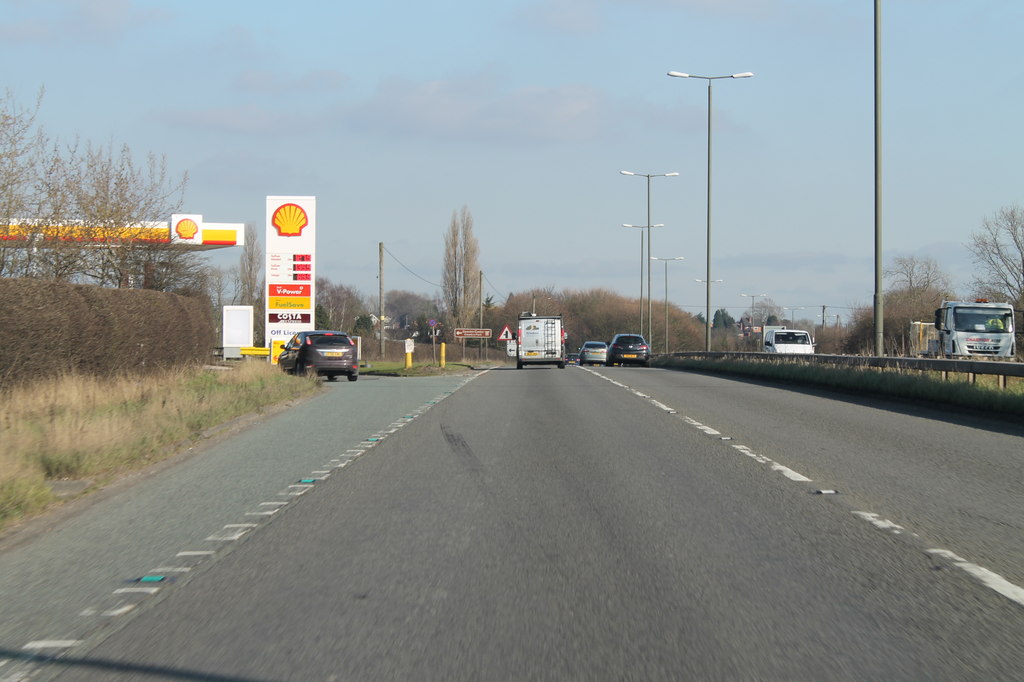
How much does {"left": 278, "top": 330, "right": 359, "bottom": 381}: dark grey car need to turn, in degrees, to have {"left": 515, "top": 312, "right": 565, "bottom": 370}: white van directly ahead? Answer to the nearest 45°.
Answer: approximately 90° to its right

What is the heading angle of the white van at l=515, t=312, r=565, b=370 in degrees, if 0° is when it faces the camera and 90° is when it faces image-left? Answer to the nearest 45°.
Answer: approximately 180°

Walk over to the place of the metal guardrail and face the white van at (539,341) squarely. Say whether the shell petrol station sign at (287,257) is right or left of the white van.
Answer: left

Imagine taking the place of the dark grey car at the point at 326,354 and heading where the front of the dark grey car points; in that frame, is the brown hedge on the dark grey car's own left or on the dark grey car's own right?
on the dark grey car's own left

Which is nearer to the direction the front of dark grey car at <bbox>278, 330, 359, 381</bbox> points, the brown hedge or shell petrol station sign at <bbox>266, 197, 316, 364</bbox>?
the shell petrol station sign

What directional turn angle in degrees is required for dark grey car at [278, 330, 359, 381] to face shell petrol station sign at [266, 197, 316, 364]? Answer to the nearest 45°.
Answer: approximately 45° to its right

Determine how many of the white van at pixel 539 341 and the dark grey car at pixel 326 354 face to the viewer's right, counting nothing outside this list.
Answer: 0
